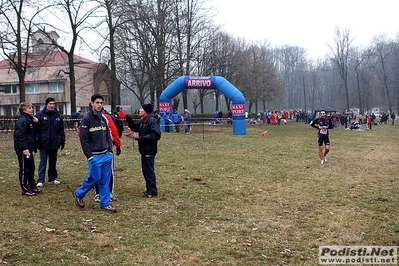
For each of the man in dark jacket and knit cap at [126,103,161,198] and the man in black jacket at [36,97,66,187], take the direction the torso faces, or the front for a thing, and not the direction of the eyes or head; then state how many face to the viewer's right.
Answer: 0

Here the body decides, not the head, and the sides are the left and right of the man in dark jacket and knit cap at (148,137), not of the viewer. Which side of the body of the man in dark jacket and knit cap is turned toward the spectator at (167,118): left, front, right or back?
right

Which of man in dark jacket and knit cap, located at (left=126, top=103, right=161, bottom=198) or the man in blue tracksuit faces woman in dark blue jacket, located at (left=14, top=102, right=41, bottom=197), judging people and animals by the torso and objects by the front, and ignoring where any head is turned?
the man in dark jacket and knit cap

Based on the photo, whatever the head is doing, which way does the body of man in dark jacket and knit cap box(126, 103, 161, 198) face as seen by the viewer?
to the viewer's left

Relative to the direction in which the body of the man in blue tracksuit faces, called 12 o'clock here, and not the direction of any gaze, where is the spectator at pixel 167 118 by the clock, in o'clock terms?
The spectator is roughly at 8 o'clock from the man in blue tracksuit.

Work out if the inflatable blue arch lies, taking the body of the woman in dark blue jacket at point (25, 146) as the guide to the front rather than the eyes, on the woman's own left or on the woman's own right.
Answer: on the woman's own left

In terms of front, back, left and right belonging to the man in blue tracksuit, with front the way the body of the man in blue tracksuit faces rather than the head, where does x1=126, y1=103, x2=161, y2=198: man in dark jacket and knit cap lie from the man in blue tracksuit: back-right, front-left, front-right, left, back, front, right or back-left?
left
